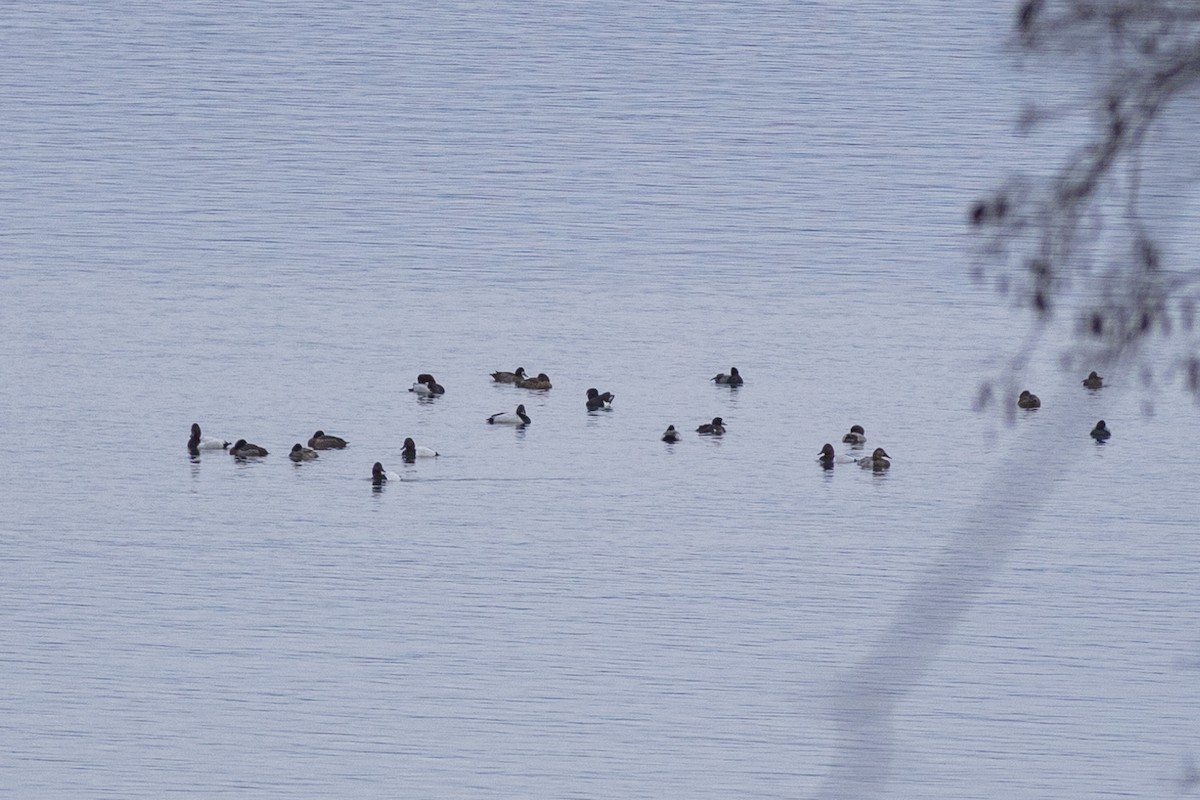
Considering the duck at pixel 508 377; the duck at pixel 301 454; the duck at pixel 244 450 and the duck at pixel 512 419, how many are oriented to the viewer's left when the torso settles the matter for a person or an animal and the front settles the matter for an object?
2

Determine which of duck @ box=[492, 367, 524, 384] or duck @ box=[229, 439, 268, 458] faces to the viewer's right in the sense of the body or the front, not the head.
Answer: duck @ box=[492, 367, 524, 384]

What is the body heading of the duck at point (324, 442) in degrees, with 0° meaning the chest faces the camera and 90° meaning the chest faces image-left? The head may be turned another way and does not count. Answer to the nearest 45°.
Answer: approximately 90°

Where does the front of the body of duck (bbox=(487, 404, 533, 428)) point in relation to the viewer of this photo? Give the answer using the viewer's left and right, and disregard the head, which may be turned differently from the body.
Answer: facing to the right of the viewer

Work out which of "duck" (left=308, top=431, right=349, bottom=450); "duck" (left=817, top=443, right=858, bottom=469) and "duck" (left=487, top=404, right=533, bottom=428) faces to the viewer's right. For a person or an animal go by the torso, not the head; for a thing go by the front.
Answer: "duck" (left=487, top=404, right=533, bottom=428)

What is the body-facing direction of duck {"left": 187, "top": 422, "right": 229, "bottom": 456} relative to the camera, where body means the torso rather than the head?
to the viewer's left

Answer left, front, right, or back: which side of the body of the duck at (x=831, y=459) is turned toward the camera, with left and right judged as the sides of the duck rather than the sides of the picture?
left

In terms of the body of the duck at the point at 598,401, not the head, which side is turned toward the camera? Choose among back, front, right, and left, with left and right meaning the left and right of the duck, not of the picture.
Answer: left

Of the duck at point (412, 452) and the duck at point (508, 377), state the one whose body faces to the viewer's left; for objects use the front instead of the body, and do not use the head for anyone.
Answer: the duck at point (412, 452)

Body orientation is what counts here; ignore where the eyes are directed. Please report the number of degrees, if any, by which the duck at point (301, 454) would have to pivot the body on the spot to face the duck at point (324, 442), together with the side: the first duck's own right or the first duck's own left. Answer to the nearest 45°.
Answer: approximately 135° to the first duck's own right

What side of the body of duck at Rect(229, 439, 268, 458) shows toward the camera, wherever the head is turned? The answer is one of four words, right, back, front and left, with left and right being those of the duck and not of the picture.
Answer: left

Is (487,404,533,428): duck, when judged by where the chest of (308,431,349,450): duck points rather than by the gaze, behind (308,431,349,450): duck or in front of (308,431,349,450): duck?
behind
